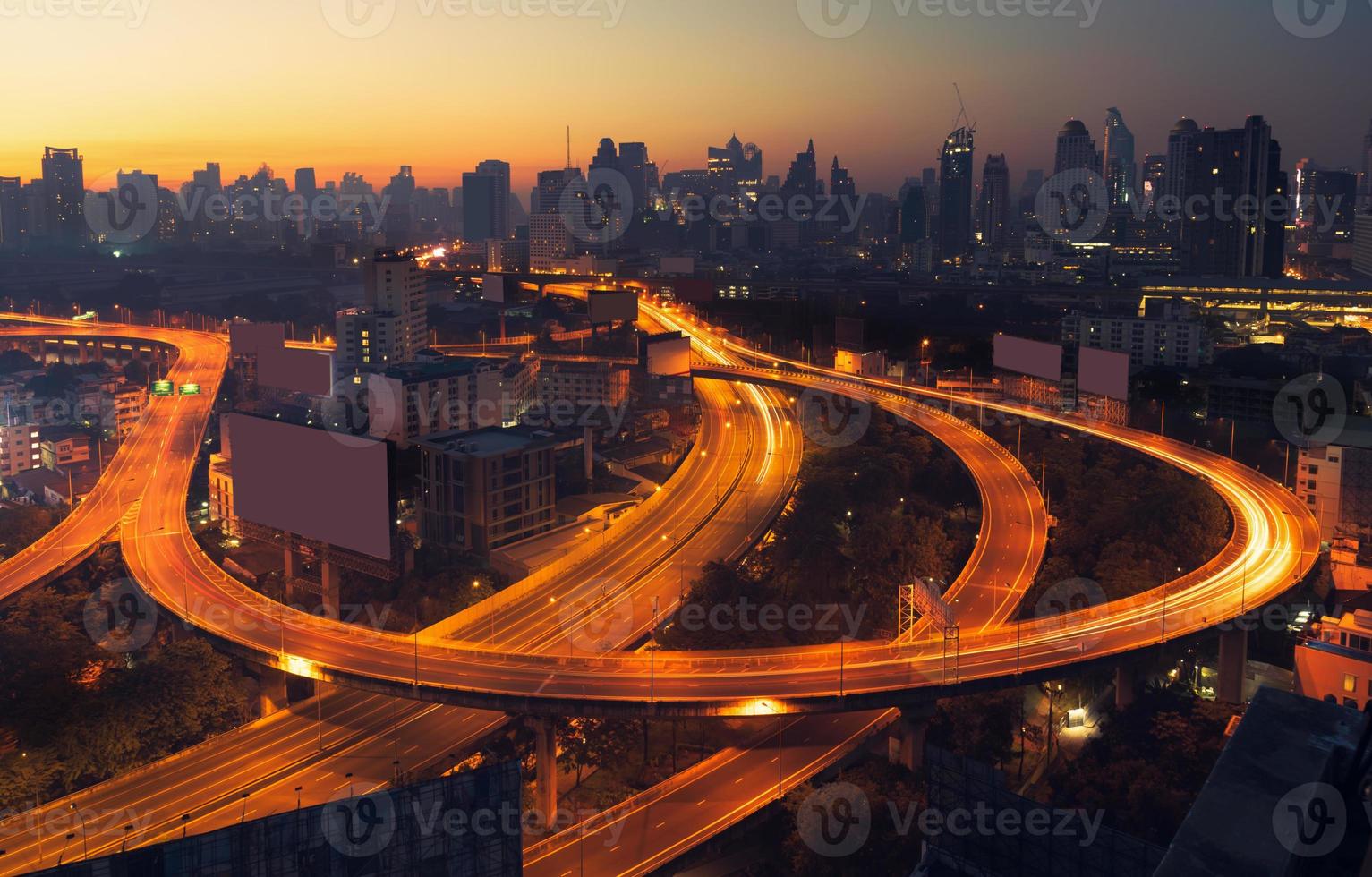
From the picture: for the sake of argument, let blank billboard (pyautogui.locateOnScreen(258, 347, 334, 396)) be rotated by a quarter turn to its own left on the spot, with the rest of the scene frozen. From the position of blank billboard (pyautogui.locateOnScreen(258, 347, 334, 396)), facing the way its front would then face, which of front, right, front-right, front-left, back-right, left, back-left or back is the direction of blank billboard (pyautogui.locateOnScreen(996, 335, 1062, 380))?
front-left

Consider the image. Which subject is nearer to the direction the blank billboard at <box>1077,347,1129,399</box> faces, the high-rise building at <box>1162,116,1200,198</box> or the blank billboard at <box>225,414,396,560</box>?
the blank billboard

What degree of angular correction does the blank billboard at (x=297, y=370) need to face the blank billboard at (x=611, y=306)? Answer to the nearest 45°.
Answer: approximately 180°

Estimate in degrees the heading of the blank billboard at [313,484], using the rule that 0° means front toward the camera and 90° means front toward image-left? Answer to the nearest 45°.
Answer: approximately 45°

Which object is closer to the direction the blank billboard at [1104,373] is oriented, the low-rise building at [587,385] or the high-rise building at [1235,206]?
the low-rise building

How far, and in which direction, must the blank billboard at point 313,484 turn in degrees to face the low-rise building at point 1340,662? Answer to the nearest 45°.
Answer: approximately 90° to its left

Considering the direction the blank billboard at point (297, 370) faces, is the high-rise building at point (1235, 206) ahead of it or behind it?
behind

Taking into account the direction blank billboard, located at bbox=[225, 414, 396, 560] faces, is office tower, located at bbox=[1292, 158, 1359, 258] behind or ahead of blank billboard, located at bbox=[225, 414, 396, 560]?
behind

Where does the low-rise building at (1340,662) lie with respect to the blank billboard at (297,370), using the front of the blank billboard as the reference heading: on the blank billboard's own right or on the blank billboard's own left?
on the blank billboard's own left

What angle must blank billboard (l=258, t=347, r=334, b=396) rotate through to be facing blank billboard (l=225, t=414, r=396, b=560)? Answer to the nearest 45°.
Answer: approximately 45° to its left
